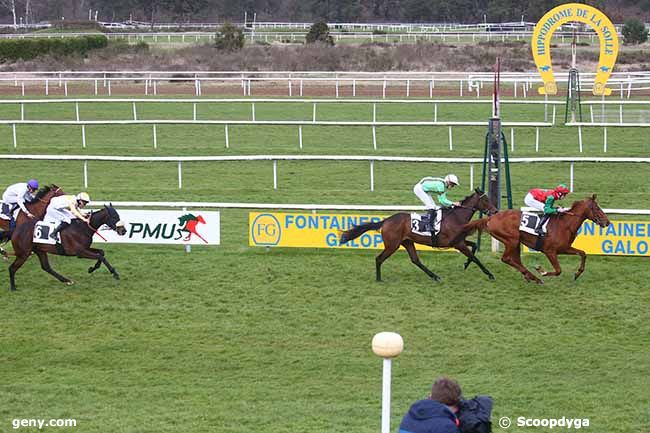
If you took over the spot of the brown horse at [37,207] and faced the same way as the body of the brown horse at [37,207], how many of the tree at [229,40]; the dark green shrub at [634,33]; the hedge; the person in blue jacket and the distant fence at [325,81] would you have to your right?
1

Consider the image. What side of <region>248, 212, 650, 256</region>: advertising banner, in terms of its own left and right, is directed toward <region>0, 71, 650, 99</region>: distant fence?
back

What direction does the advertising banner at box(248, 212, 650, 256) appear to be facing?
toward the camera

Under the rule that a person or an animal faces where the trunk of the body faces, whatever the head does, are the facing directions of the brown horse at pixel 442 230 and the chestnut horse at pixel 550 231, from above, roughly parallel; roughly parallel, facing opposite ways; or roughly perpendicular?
roughly parallel

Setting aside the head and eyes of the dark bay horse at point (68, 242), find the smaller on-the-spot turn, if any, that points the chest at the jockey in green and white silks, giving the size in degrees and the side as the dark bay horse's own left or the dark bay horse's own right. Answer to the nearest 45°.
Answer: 0° — it already faces them

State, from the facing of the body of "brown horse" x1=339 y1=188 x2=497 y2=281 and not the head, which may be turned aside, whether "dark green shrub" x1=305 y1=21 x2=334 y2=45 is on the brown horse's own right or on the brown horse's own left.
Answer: on the brown horse's own left

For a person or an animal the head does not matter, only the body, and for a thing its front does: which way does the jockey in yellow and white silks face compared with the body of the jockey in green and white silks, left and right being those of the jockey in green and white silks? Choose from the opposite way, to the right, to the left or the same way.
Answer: the same way

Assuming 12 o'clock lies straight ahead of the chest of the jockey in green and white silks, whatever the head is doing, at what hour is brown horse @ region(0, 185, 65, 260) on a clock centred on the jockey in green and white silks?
The brown horse is roughly at 6 o'clock from the jockey in green and white silks.

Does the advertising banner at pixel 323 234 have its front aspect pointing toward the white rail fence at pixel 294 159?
no

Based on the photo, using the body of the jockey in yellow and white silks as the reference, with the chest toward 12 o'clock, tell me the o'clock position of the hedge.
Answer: The hedge is roughly at 9 o'clock from the jockey in yellow and white silks.

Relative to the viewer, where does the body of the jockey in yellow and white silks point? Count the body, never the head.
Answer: to the viewer's right

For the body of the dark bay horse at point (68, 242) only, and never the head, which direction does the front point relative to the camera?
to the viewer's right

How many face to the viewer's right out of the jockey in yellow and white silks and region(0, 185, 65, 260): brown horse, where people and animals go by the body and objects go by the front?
2

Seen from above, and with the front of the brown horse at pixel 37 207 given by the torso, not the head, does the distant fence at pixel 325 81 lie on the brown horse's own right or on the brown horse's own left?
on the brown horse's own left

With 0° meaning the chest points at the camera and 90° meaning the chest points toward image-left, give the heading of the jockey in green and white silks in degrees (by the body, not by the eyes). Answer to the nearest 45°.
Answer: approximately 270°

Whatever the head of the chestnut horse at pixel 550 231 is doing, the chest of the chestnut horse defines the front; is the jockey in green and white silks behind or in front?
behind

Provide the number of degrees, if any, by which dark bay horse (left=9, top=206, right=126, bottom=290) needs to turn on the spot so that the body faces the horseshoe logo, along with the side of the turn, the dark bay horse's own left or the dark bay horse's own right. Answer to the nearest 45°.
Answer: approximately 45° to the dark bay horse's own left

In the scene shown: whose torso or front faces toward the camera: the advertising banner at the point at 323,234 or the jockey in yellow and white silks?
the advertising banner

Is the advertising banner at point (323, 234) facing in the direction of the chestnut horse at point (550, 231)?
no
